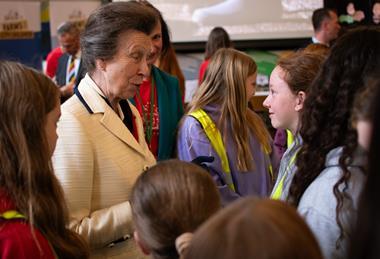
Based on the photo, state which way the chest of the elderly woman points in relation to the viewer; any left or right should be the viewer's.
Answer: facing the viewer and to the right of the viewer

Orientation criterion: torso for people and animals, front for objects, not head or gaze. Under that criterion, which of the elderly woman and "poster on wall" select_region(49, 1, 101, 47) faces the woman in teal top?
the poster on wall

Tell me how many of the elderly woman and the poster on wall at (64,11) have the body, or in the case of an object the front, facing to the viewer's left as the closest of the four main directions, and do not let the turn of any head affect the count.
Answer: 0

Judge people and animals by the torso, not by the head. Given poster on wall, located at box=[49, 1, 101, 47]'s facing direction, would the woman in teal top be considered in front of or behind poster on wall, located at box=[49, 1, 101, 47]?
in front

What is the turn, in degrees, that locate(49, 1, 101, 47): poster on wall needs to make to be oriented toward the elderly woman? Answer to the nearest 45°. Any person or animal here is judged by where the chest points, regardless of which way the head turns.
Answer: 0° — it already faces them

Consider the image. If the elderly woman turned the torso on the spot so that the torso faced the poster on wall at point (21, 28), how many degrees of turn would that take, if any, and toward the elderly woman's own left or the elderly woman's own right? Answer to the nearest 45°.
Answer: approximately 135° to the elderly woman's own left

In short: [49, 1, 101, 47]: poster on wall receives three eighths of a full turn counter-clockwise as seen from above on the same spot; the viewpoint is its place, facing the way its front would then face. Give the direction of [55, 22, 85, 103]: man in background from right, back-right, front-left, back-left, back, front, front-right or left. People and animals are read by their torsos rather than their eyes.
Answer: back-right

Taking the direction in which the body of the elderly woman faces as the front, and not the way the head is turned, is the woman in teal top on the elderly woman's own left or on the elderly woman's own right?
on the elderly woman's own left

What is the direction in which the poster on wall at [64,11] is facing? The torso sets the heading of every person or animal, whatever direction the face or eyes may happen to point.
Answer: toward the camera

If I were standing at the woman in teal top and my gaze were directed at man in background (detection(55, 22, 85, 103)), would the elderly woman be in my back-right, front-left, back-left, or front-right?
back-left

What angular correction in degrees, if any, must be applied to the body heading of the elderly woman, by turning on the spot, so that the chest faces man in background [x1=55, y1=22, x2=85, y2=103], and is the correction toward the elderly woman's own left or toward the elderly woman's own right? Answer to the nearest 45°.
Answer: approximately 135° to the elderly woman's own left
